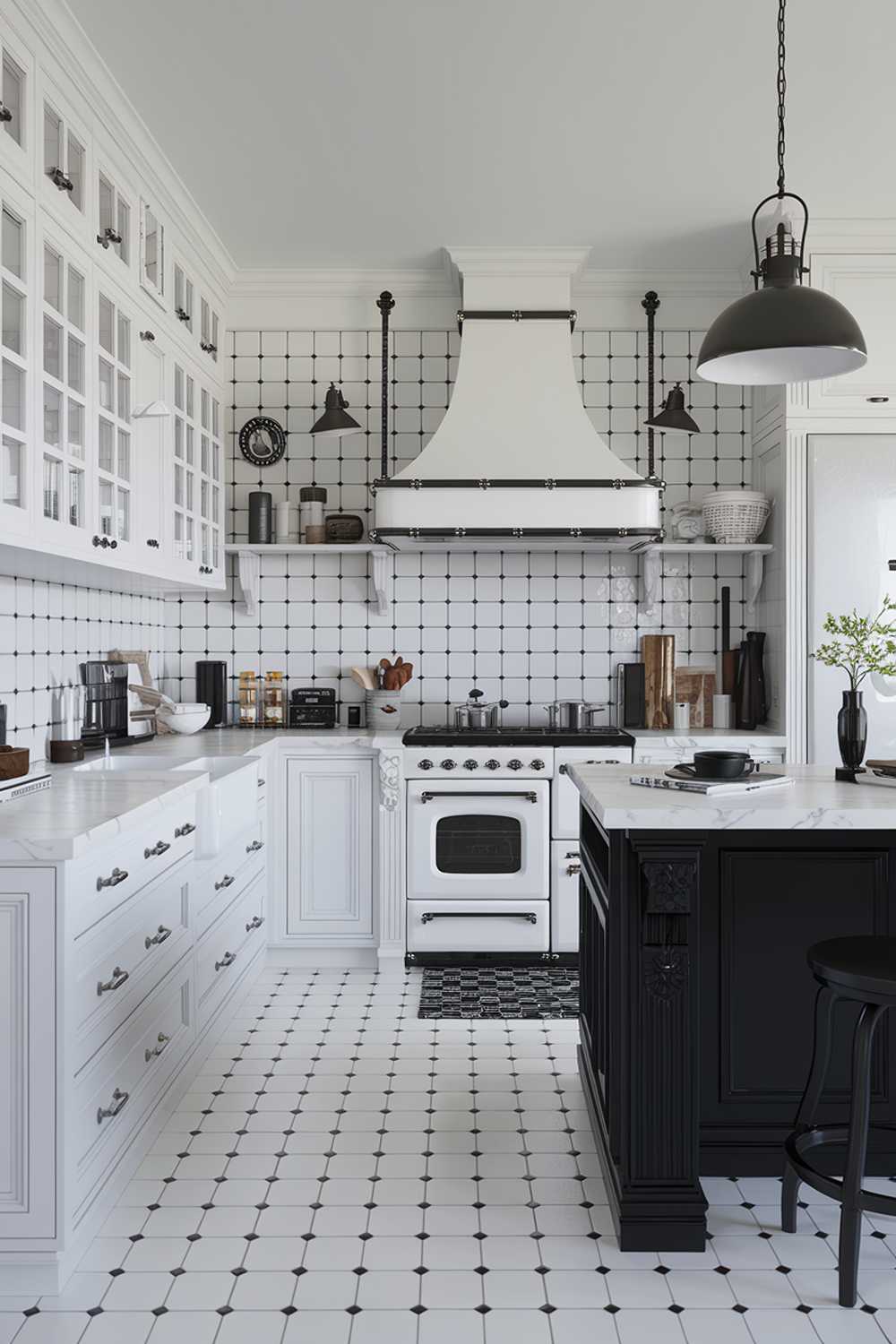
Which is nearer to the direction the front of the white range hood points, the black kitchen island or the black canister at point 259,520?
the black kitchen island

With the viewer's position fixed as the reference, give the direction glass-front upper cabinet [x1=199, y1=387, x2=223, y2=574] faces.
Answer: facing to the right of the viewer

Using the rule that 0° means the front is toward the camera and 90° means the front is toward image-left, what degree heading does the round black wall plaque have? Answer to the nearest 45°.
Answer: approximately 0°

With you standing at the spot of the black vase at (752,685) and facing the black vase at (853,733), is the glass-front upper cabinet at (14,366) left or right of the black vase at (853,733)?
right

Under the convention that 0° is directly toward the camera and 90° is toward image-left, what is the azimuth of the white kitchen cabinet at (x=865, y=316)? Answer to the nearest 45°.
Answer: approximately 0°

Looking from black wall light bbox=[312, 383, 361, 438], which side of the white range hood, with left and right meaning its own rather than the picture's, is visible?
right

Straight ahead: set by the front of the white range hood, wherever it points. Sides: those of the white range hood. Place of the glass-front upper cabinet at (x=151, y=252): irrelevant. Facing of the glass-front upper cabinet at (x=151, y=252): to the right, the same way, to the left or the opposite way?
to the left

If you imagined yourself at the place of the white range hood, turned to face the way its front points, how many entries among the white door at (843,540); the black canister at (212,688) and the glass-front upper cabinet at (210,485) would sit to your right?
2

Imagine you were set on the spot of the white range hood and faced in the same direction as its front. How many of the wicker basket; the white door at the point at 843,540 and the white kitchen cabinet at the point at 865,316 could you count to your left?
3

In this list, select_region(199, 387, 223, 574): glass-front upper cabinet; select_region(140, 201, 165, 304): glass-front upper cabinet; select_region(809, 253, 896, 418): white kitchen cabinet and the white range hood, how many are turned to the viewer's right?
2

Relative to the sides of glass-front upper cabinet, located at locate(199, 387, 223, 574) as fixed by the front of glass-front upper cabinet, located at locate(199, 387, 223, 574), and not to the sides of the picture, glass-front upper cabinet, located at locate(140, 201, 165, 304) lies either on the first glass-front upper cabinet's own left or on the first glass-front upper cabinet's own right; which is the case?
on the first glass-front upper cabinet's own right

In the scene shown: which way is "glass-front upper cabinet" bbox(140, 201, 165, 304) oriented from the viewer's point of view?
to the viewer's right
